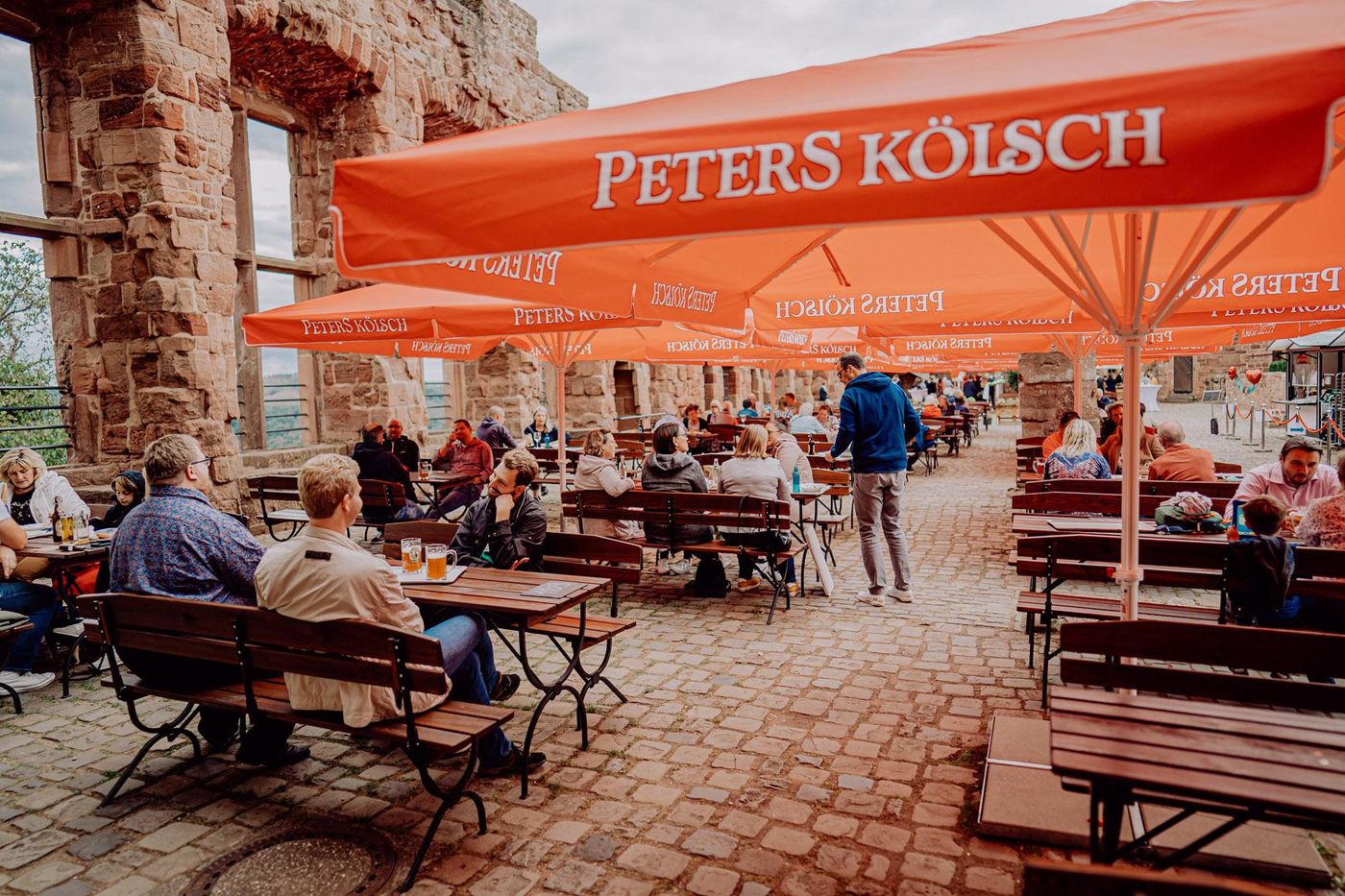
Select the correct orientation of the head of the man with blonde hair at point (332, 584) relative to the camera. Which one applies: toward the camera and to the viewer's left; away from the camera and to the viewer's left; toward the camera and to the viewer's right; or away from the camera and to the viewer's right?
away from the camera and to the viewer's right

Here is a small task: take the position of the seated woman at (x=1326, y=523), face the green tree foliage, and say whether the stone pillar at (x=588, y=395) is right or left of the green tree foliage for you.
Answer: right

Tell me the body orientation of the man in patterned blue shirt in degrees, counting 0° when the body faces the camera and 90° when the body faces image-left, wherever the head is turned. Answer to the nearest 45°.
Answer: approximately 225°

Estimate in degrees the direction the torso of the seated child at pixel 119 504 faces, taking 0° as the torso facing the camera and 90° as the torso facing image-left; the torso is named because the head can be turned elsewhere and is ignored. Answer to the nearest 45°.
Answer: approximately 45°

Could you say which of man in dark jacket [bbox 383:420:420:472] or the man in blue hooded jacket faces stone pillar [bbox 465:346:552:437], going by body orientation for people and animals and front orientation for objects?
the man in blue hooded jacket

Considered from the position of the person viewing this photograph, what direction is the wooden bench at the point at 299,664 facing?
facing away from the viewer and to the right of the viewer

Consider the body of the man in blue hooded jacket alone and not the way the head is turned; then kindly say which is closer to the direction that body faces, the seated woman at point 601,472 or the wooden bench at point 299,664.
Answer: the seated woman
